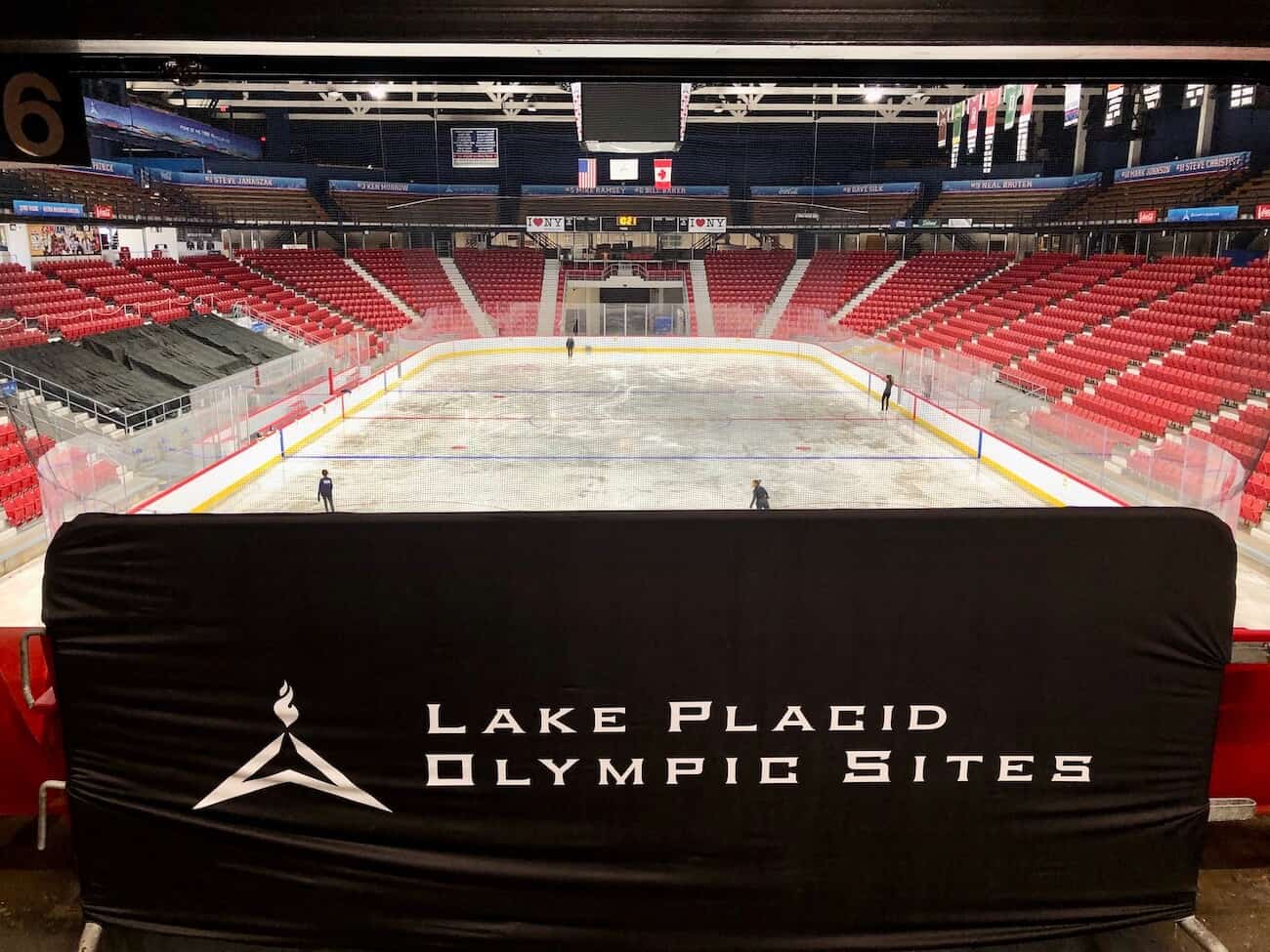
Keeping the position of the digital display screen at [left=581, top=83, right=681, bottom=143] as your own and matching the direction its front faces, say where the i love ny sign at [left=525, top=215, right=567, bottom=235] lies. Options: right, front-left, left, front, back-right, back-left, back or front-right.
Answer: back

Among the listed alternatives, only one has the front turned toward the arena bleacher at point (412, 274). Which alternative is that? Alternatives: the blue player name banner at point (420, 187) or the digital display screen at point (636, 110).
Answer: the blue player name banner

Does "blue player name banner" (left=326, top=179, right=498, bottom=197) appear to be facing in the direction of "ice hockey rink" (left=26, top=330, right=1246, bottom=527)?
yes

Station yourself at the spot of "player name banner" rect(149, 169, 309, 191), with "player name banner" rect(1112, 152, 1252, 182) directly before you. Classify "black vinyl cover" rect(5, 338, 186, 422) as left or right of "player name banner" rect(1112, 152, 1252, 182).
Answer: right

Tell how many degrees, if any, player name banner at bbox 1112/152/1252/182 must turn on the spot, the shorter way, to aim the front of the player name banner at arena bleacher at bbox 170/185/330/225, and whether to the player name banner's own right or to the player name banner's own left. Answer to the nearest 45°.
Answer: approximately 45° to the player name banner's own right

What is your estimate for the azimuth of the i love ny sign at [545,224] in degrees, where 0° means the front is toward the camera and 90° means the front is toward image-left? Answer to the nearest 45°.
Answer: approximately 0°
